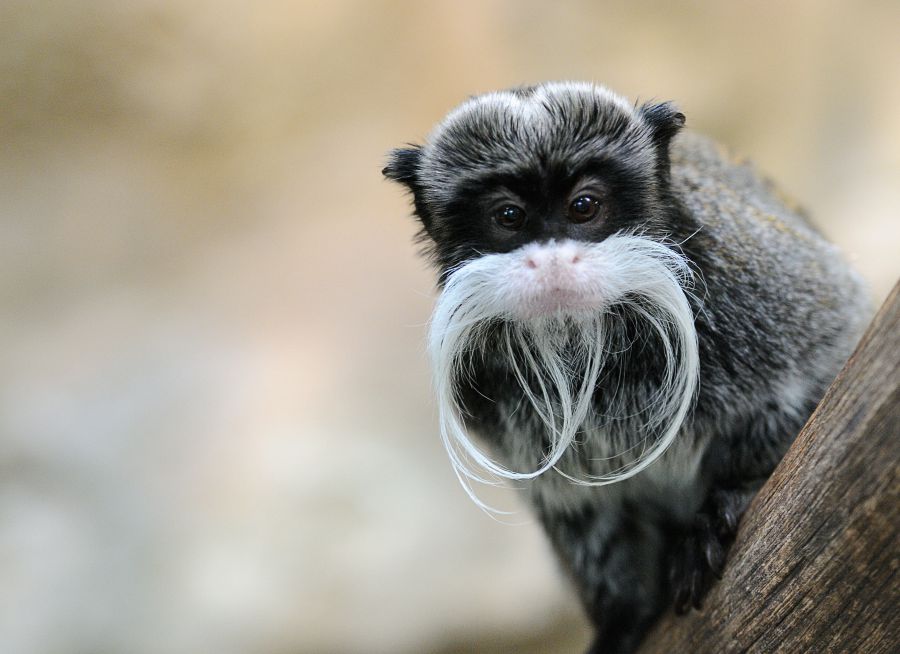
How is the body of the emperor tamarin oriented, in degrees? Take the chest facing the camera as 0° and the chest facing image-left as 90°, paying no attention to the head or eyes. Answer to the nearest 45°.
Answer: approximately 45°
